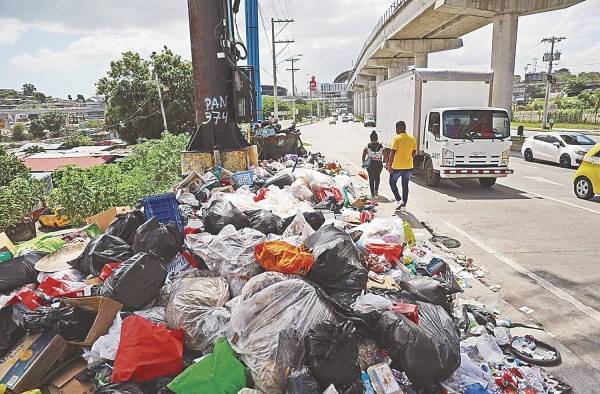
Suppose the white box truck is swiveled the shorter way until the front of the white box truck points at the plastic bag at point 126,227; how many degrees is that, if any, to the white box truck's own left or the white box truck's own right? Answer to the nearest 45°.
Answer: approximately 90° to the white box truck's own right

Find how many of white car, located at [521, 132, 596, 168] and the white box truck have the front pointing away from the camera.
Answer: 0

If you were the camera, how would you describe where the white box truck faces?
facing the viewer and to the right of the viewer

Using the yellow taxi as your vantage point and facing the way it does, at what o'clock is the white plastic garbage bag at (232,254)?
The white plastic garbage bag is roughly at 2 o'clock from the yellow taxi.

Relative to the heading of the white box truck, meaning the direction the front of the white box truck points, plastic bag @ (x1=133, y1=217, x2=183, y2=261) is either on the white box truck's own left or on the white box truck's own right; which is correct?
on the white box truck's own right

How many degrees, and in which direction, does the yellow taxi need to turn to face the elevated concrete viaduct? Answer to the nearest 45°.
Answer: approximately 180°

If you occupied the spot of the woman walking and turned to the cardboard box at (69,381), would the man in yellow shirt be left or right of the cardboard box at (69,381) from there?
left
